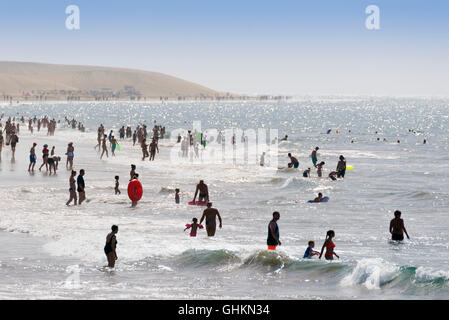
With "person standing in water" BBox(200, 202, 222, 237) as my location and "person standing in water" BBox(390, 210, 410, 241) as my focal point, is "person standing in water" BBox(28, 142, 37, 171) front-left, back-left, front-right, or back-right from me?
back-left

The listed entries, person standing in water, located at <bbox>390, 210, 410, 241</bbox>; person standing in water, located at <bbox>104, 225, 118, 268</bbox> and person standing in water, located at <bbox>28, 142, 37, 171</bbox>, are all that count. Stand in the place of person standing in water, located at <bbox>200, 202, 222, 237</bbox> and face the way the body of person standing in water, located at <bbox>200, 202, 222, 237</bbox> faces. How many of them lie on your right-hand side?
1

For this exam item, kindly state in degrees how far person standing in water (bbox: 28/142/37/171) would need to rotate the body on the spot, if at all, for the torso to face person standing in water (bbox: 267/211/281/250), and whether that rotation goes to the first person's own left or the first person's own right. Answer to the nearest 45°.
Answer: approximately 90° to the first person's own right

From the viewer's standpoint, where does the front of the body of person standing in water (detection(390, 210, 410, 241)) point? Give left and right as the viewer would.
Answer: facing away from the viewer

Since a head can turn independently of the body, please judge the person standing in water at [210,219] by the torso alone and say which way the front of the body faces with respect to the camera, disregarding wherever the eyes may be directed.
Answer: away from the camera

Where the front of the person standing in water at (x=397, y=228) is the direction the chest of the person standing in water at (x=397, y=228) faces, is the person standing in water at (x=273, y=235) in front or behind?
behind

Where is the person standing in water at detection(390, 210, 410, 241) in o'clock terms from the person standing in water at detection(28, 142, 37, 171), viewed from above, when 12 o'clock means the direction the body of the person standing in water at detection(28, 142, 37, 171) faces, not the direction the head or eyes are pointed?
the person standing in water at detection(390, 210, 410, 241) is roughly at 2 o'clock from the person standing in water at detection(28, 142, 37, 171).

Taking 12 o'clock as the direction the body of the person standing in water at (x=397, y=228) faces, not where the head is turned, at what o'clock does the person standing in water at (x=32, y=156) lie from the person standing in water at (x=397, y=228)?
the person standing in water at (x=32, y=156) is roughly at 10 o'clock from the person standing in water at (x=397, y=228).
